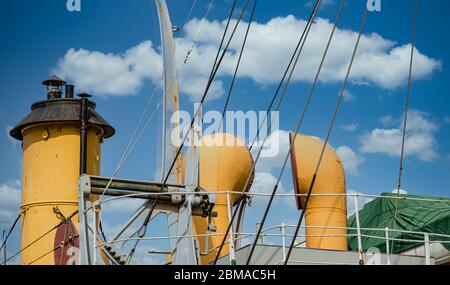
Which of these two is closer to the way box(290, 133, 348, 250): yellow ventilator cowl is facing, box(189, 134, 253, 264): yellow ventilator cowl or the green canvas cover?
the yellow ventilator cowl

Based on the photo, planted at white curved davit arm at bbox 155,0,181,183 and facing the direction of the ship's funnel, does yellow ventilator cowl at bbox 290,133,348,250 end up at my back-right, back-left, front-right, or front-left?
back-right

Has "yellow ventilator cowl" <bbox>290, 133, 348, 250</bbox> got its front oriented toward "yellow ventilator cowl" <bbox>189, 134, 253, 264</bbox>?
yes

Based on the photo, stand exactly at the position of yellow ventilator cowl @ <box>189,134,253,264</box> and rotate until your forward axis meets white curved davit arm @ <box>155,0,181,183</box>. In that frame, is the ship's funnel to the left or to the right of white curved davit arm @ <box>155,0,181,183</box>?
right

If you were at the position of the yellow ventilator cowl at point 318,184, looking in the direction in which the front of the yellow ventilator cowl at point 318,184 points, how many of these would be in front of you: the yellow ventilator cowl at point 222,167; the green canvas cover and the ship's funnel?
2

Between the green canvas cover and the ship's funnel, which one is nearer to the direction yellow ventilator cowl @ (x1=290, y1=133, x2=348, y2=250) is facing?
the ship's funnel

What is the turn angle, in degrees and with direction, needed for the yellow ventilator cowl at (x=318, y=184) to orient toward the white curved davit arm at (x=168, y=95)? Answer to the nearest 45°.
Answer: approximately 45° to its left

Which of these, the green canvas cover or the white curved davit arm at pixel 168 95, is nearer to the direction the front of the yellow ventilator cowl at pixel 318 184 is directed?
the white curved davit arm

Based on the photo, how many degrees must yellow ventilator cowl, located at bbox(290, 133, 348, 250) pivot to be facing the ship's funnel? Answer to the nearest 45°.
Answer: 0° — it already faces it

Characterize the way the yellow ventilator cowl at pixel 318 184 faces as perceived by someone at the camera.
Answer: facing to the left of the viewer

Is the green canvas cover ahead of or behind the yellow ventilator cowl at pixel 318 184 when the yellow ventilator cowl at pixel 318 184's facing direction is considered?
behind
